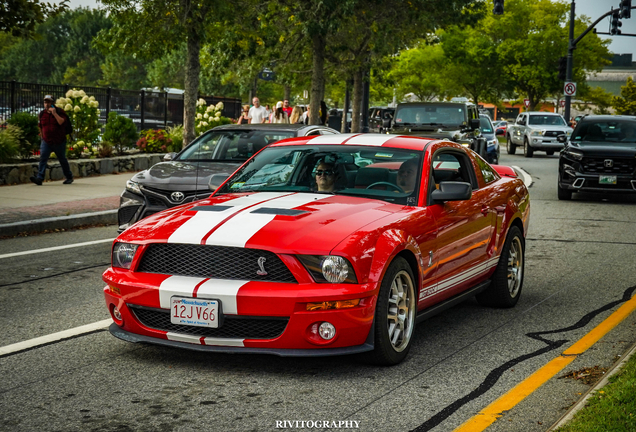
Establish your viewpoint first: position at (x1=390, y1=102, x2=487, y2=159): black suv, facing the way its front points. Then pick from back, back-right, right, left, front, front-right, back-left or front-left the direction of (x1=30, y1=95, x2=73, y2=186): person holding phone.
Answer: front-right

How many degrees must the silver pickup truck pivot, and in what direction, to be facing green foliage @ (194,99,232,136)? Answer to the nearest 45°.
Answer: approximately 90° to its right

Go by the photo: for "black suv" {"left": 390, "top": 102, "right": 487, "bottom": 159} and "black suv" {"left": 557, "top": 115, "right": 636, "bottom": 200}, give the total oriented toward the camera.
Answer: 2

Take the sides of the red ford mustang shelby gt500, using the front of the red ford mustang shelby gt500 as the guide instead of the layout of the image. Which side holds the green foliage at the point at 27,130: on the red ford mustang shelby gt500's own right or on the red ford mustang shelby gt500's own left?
on the red ford mustang shelby gt500's own right

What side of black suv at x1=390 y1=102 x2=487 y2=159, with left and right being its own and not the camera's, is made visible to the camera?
front

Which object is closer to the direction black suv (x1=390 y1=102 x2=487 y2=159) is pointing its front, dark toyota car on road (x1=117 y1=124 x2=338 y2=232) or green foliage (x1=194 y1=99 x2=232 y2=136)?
the dark toyota car on road

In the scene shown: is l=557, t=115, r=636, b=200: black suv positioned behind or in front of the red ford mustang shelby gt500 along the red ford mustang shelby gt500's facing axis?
behind

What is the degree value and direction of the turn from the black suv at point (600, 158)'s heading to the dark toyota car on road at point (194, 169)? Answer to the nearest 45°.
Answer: approximately 45° to its right

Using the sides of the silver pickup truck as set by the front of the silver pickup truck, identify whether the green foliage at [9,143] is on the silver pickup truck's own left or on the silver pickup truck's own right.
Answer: on the silver pickup truck's own right

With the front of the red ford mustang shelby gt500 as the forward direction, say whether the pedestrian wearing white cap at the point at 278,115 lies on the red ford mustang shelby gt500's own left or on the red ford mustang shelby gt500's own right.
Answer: on the red ford mustang shelby gt500's own right

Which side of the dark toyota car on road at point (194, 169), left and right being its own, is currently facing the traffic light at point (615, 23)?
back

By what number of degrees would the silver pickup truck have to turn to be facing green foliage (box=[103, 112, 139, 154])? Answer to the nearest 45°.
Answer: approximately 90° to its right

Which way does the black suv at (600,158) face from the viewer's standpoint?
toward the camera

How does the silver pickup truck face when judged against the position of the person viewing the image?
facing the viewer and to the right of the viewer

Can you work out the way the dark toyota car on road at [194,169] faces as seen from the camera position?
facing the viewer and to the left of the viewer

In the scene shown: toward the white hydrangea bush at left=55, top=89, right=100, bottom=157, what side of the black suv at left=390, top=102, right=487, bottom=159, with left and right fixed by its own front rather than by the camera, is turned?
right

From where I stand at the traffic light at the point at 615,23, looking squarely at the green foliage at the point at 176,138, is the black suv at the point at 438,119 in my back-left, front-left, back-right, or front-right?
front-left

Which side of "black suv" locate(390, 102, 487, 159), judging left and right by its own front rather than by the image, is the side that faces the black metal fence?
right
